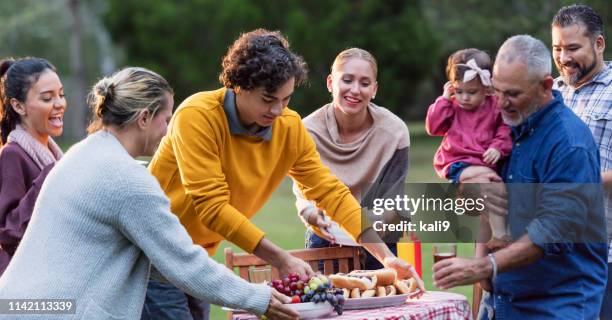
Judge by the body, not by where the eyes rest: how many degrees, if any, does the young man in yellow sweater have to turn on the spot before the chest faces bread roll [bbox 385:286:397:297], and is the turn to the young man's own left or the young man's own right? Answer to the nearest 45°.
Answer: approximately 45° to the young man's own left

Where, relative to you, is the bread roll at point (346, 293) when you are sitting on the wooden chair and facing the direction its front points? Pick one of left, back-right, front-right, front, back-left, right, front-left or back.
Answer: front

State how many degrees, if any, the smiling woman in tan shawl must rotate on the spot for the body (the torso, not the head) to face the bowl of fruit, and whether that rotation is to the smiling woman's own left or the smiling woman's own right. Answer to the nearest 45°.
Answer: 0° — they already face it

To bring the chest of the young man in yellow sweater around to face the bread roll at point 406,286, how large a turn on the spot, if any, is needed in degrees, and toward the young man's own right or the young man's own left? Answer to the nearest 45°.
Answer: approximately 45° to the young man's own left

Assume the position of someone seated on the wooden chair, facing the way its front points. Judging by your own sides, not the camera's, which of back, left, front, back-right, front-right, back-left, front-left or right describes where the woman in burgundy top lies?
right

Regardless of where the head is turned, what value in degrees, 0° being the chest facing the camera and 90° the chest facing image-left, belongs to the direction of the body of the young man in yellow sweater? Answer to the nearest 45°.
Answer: approximately 315°

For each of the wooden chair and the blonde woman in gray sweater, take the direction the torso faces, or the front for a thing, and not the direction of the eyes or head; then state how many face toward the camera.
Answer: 1

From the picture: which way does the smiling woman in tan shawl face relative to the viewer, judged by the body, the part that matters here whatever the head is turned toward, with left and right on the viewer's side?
facing the viewer

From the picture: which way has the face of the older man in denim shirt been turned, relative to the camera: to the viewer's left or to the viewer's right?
to the viewer's left

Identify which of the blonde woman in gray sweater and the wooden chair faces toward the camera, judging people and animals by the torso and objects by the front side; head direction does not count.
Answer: the wooden chair

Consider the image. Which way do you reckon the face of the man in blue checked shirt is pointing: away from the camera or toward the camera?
toward the camera

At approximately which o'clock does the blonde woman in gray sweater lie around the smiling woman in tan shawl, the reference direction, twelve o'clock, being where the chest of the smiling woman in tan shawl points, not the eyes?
The blonde woman in gray sweater is roughly at 1 o'clock from the smiling woman in tan shawl.

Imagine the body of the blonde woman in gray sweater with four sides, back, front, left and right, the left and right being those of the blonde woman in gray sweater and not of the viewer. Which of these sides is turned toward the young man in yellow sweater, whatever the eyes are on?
front

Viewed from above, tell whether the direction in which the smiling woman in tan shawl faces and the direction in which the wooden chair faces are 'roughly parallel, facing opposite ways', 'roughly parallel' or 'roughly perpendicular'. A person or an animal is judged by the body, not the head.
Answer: roughly parallel

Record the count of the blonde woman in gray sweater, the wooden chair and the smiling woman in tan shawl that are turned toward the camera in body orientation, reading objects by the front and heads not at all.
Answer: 2
